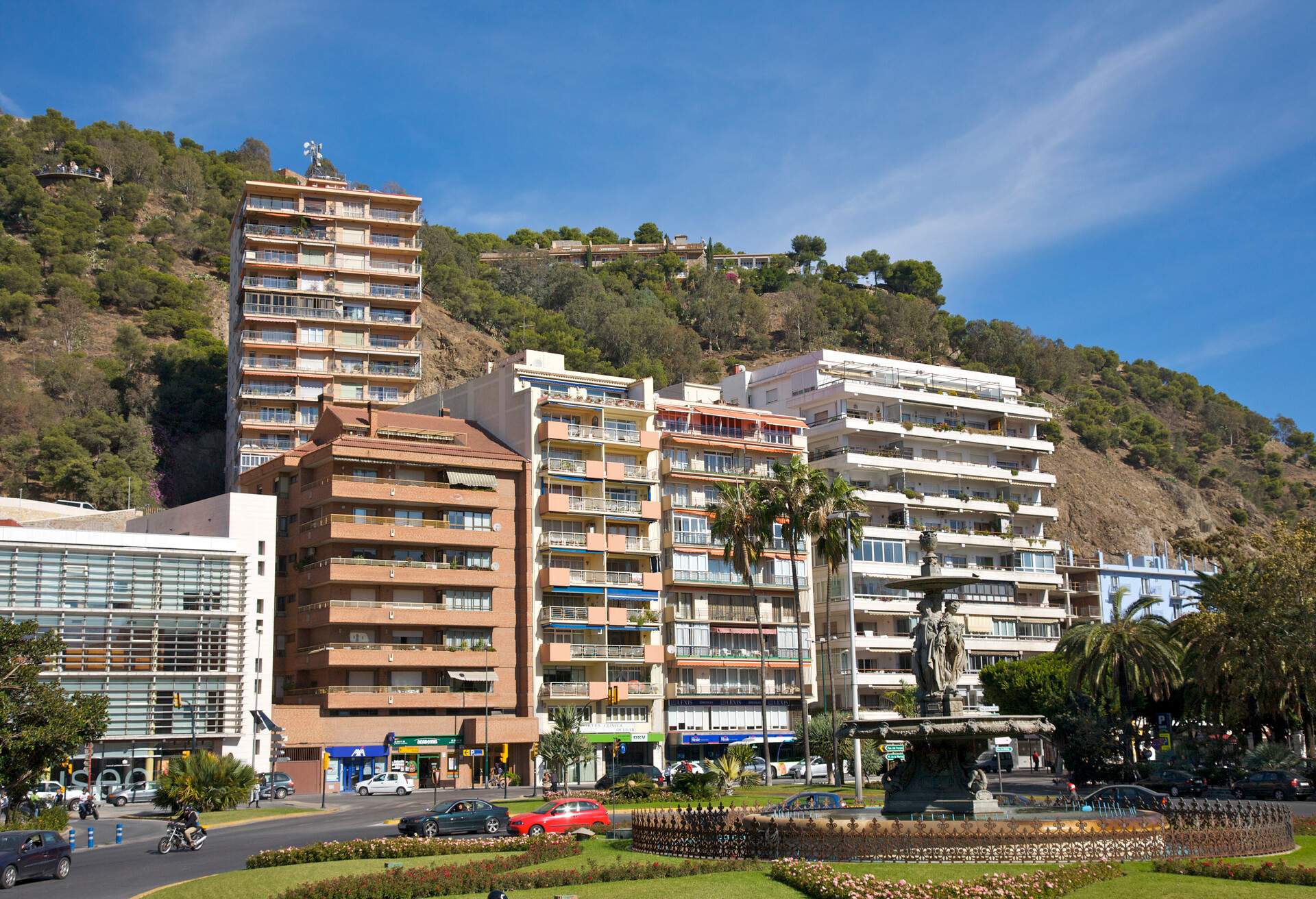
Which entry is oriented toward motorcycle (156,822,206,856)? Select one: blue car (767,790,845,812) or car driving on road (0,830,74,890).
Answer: blue car (767,790,845,812)

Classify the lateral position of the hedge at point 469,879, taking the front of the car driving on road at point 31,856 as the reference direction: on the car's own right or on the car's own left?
on the car's own left

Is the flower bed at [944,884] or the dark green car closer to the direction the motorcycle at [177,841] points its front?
the flower bed

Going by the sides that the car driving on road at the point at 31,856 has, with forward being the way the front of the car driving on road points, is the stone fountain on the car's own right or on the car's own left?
on the car's own left

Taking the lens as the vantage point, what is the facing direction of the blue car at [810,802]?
facing to the left of the viewer

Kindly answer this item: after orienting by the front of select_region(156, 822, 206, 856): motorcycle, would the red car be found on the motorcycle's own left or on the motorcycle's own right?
on the motorcycle's own left

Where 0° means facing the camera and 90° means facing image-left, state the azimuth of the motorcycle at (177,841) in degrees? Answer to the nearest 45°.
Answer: approximately 45°

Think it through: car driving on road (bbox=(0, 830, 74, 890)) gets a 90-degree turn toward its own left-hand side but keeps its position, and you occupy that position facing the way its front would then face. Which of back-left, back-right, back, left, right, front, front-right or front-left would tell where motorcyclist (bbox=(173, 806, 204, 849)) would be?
left

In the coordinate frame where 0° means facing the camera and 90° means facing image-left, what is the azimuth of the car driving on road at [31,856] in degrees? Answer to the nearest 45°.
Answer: approximately 45°
